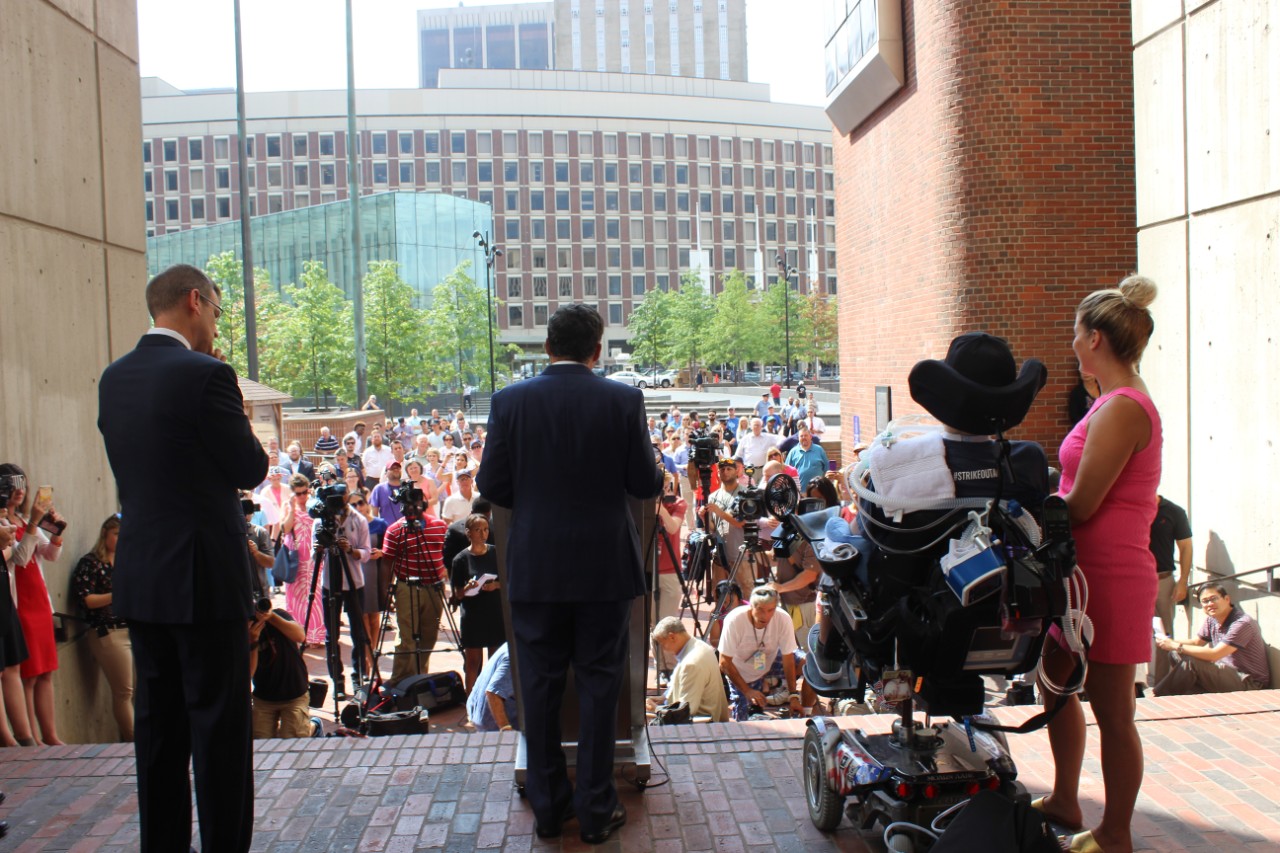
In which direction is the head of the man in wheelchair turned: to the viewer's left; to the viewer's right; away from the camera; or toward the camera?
away from the camera

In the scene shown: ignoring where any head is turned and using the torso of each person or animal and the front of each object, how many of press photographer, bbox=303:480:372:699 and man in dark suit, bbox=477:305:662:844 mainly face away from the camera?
1

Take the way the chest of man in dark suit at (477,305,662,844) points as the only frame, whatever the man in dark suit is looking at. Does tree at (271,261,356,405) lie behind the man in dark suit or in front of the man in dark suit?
in front

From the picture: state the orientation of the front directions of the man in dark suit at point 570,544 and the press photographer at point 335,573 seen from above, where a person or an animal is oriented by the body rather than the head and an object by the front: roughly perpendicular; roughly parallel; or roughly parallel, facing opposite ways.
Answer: roughly parallel, facing opposite ways

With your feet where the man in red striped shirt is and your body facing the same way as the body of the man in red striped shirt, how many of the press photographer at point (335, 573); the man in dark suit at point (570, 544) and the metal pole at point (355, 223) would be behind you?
1

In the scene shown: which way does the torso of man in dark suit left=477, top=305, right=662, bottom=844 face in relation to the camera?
away from the camera

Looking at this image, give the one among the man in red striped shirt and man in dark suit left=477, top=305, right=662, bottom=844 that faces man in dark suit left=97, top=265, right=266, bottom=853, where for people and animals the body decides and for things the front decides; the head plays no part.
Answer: the man in red striped shirt

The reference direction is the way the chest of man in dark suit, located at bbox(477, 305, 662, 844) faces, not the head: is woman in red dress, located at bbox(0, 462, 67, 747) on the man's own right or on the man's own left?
on the man's own left

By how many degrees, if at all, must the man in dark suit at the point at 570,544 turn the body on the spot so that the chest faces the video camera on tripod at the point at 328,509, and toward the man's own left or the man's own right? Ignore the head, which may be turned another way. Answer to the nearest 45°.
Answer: approximately 45° to the man's own left

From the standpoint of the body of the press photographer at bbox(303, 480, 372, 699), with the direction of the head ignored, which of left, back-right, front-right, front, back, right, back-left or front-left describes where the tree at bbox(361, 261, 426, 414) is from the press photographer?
back

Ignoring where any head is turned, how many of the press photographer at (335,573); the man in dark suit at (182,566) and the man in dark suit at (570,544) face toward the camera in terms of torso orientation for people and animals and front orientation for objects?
1

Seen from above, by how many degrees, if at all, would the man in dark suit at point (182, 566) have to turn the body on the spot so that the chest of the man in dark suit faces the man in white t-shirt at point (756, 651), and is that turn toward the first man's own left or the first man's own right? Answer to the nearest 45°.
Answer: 0° — they already face them

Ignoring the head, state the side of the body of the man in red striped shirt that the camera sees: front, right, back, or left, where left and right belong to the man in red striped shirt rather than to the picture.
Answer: front

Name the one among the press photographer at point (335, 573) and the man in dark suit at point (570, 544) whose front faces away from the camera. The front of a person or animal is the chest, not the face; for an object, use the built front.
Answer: the man in dark suit

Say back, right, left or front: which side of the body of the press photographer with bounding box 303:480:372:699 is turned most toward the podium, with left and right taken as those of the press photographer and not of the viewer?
front

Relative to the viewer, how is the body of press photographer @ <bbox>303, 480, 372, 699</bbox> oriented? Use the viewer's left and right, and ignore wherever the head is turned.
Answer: facing the viewer

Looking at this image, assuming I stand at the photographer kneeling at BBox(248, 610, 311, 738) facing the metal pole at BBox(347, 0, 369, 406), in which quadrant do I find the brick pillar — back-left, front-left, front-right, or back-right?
front-right
